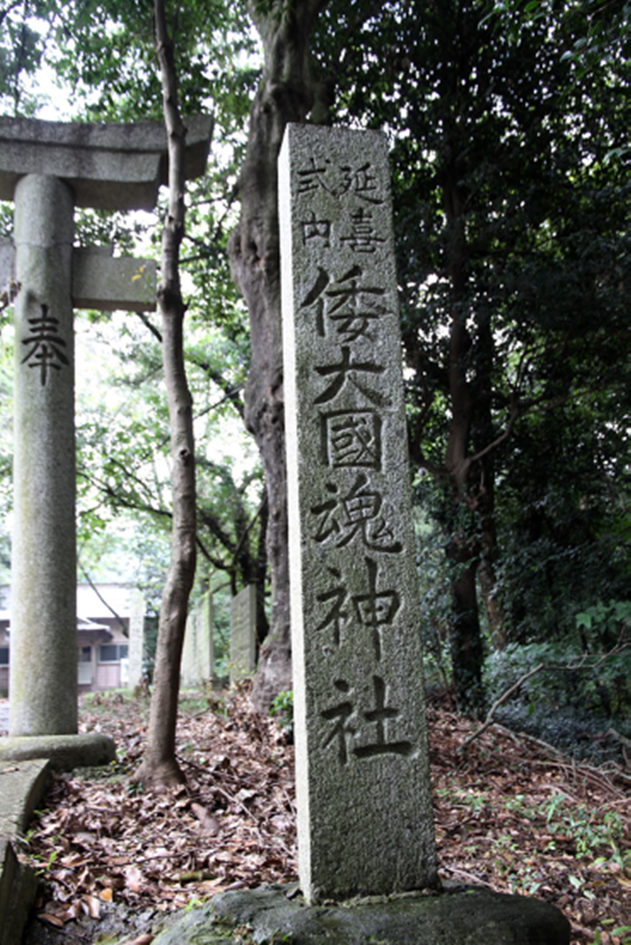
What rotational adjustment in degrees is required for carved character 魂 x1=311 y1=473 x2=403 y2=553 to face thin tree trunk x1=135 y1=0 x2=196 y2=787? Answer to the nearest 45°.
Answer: approximately 135° to its right

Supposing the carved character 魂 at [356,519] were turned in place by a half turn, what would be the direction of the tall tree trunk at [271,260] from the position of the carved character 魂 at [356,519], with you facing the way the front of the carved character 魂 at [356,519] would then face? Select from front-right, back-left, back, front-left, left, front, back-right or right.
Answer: front

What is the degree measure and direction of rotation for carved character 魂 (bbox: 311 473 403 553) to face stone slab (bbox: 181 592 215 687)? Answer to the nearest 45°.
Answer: approximately 180°

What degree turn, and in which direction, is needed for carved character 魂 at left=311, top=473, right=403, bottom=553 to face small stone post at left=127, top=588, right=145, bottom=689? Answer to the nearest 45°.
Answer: approximately 180°

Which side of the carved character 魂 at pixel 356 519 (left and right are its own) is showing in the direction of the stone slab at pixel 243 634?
back

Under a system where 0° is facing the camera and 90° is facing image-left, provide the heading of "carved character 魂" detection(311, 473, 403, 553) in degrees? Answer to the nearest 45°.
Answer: approximately 0°

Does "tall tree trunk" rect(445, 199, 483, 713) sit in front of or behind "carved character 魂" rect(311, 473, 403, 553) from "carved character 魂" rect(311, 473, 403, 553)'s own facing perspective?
behind
